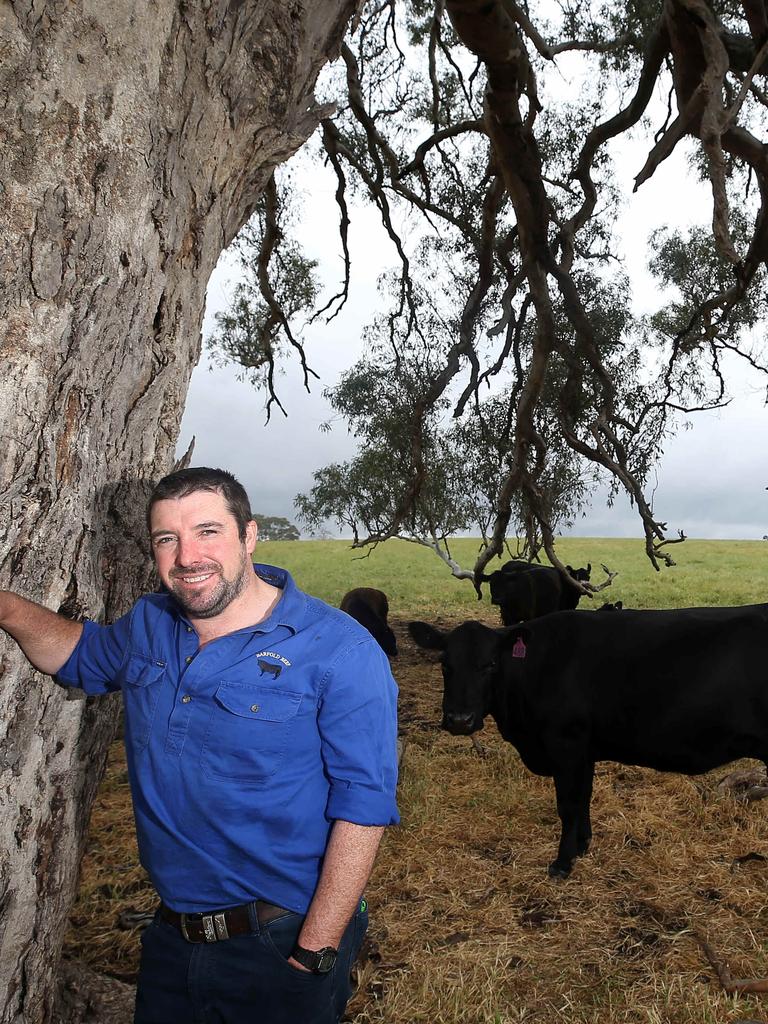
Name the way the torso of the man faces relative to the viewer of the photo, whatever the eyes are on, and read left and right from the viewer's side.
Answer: facing the viewer and to the left of the viewer

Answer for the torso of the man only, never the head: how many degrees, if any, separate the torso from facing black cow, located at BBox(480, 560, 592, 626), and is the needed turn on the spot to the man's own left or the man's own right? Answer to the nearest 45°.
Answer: approximately 180°

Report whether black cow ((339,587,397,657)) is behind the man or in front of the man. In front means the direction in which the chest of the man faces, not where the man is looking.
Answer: behind

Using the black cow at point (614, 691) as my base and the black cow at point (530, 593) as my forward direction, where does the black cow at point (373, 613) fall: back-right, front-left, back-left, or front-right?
front-left

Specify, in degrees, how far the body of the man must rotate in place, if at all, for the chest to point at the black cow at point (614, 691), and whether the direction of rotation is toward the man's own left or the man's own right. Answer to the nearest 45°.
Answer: approximately 180°

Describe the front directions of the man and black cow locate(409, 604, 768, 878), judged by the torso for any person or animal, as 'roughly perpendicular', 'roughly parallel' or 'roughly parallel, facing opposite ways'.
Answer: roughly perpendicular

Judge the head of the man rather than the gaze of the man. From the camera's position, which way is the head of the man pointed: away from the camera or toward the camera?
toward the camera

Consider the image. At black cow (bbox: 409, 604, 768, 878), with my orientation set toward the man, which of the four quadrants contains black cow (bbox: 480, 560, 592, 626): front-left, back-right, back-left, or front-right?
back-right

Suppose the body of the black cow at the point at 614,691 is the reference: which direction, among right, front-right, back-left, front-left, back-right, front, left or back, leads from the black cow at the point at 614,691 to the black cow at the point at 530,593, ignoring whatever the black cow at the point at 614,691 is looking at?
right

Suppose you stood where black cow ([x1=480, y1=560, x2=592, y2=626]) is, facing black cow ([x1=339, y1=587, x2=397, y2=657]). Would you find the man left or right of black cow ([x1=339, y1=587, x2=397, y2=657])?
left

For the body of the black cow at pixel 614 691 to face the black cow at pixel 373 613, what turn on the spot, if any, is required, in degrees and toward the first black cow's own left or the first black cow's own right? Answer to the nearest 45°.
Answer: approximately 45° to the first black cow's own right

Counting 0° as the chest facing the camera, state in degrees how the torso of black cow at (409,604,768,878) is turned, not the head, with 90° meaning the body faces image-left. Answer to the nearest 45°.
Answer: approximately 90°

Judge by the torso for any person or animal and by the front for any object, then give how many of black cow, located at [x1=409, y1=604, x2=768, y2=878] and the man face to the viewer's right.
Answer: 0
